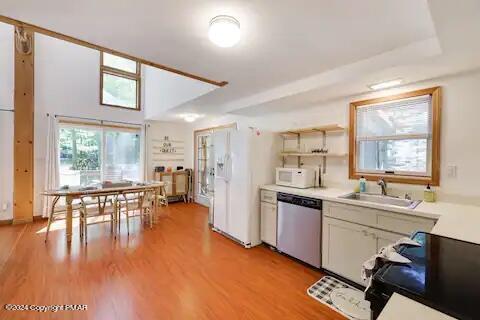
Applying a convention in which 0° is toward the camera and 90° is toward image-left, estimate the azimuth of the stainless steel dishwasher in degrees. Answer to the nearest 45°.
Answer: approximately 45°

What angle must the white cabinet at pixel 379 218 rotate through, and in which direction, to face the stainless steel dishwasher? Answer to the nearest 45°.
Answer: approximately 45° to its right

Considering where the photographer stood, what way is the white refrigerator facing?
facing the viewer and to the left of the viewer

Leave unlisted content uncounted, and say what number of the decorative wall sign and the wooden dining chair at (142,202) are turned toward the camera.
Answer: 1

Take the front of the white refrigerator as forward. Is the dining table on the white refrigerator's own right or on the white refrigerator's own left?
on the white refrigerator's own right

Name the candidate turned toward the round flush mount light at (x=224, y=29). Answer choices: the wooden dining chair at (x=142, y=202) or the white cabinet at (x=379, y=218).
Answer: the white cabinet

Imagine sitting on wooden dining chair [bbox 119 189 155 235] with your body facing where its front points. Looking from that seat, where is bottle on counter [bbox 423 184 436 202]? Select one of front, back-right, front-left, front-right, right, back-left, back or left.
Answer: back

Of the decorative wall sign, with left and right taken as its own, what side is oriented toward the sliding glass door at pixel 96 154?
right

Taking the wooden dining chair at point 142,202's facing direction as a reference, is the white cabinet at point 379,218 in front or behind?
behind

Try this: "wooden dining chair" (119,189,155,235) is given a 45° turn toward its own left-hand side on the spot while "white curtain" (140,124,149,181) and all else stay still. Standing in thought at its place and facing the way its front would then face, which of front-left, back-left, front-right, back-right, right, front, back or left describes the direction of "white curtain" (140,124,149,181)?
right

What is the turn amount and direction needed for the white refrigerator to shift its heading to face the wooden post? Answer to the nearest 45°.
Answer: approximately 45° to its right

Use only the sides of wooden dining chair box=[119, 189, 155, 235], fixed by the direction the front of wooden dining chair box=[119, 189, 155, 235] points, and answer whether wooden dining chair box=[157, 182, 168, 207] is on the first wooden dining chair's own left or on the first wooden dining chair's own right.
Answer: on the first wooden dining chair's own right

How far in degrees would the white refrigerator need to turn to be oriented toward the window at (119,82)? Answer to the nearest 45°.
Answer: approximately 90° to its right
